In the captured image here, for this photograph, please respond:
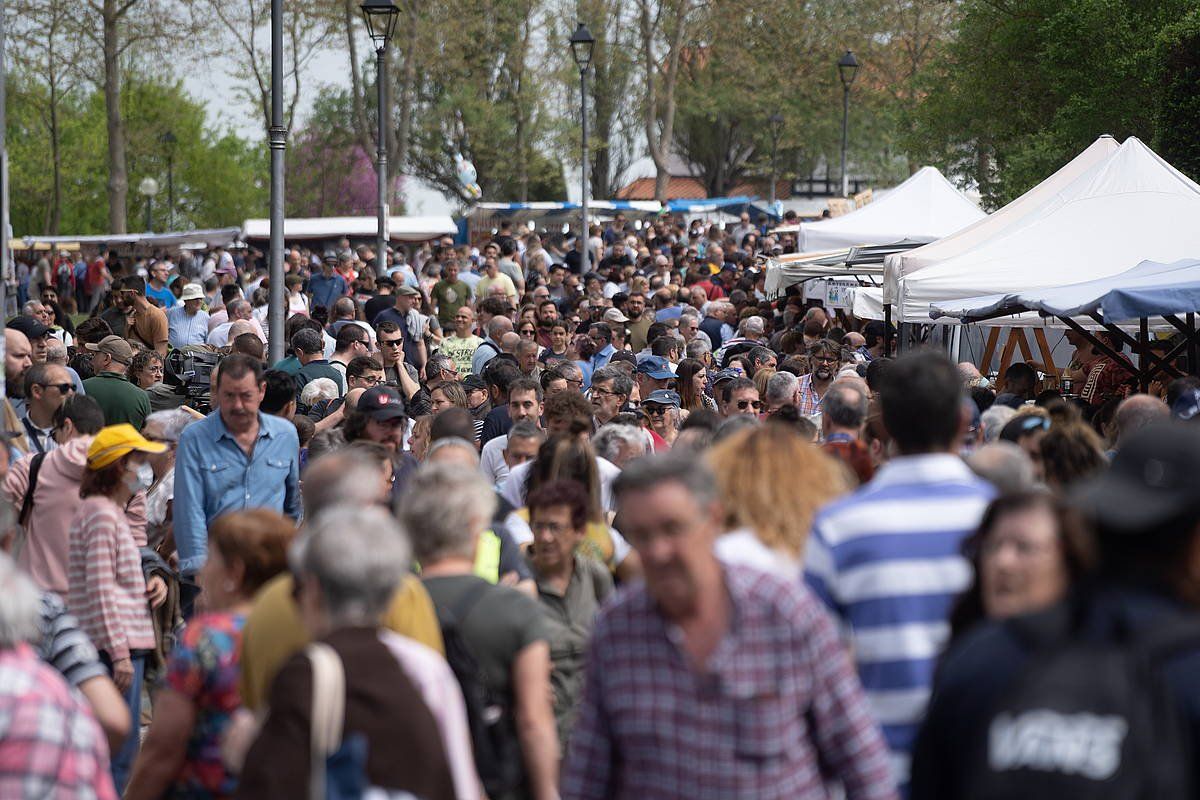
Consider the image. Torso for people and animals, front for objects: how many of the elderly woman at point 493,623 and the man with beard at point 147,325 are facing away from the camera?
1

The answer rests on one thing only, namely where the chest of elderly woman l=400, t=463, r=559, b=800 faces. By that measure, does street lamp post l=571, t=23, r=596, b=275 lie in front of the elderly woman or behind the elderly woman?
in front

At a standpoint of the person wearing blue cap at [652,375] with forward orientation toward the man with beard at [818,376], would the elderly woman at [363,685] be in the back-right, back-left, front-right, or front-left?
back-right

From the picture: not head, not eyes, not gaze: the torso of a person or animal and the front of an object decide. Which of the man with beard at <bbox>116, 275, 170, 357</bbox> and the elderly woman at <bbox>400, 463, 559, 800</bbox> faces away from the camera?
the elderly woman

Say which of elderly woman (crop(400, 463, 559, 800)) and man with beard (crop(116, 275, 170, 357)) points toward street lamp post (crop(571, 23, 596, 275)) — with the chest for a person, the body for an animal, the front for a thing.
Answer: the elderly woman

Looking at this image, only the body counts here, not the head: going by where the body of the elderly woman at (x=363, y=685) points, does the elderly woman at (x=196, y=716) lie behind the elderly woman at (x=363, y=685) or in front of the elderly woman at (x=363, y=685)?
in front

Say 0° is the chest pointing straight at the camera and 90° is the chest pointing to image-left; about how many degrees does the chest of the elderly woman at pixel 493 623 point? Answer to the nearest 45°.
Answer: approximately 180°

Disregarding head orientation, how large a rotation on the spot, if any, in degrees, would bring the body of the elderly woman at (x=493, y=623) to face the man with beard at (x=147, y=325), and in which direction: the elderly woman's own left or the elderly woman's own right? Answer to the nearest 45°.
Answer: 0° — they already face them

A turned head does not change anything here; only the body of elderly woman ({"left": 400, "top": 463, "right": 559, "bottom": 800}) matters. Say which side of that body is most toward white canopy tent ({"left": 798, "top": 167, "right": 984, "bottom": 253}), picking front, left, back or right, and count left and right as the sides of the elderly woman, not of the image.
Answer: front

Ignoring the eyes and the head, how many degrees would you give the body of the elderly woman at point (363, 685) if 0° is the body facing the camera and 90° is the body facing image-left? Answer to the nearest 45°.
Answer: approximately 135°

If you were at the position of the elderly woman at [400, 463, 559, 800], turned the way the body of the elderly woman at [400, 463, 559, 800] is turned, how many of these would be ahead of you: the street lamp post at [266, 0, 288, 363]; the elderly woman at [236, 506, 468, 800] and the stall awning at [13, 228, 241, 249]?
2

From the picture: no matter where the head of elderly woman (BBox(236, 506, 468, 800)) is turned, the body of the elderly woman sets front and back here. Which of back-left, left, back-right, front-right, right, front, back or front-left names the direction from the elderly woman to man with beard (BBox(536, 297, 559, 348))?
front-right

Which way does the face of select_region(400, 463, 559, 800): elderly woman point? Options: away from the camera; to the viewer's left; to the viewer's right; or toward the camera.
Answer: away from the camera

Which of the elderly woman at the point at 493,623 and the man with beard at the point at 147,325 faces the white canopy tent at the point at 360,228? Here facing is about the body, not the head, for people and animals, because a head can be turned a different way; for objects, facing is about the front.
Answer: the elderly woman
